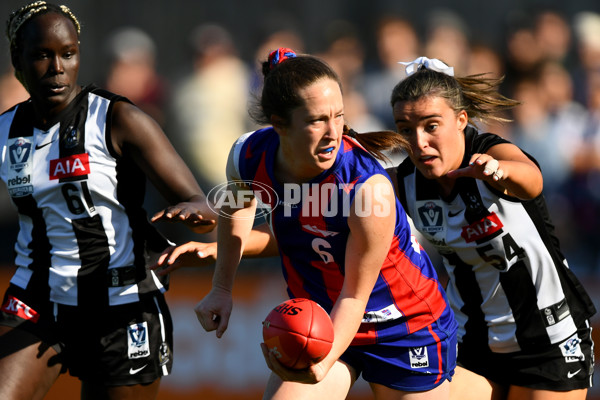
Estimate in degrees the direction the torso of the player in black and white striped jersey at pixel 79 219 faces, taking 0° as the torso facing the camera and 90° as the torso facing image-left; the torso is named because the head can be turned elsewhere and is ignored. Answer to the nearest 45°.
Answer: approximately 0°

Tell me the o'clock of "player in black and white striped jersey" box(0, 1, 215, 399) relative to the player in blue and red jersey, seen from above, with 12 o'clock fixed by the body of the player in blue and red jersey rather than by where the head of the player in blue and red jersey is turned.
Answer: The player in black and white striped jersey is roughly at 2 o'clock from the player in blue and red jersey.

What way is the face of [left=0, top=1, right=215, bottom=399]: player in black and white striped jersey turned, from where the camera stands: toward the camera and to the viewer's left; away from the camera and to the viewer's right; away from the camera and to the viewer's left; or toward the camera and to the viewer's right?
toward the camera and to the viewer's right

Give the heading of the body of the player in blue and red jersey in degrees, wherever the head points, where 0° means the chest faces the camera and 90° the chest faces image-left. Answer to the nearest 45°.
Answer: approximately 45°

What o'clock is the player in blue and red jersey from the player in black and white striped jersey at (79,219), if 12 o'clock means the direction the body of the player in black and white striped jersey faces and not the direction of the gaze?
The player in blue and red jersey is roughly at 10 o'clock from the player in black and white striped jersey.

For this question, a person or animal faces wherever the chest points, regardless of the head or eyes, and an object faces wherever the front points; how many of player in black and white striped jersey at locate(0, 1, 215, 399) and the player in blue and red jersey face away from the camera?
0
